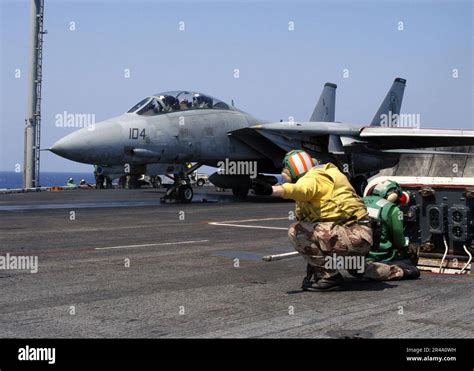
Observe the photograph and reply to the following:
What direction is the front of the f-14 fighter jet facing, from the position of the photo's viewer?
facing the viewer and to the left of the viewer

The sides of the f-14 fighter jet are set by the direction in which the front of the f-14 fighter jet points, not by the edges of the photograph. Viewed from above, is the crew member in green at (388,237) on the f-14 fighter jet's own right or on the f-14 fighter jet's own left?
on the f-14 fighter jet's own left

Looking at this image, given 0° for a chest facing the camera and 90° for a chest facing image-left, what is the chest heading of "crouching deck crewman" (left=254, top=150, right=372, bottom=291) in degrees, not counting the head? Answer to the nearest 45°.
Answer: approximately 90°

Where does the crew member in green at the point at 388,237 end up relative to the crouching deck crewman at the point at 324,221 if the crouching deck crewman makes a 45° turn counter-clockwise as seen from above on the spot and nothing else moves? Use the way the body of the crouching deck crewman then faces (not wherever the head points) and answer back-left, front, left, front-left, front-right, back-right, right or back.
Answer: back

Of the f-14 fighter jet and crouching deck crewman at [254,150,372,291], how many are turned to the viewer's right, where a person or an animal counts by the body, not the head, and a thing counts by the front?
0

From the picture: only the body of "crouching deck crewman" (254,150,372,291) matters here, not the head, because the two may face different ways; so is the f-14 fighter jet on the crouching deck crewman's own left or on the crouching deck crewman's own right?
on the crouching deck crewman's own right
